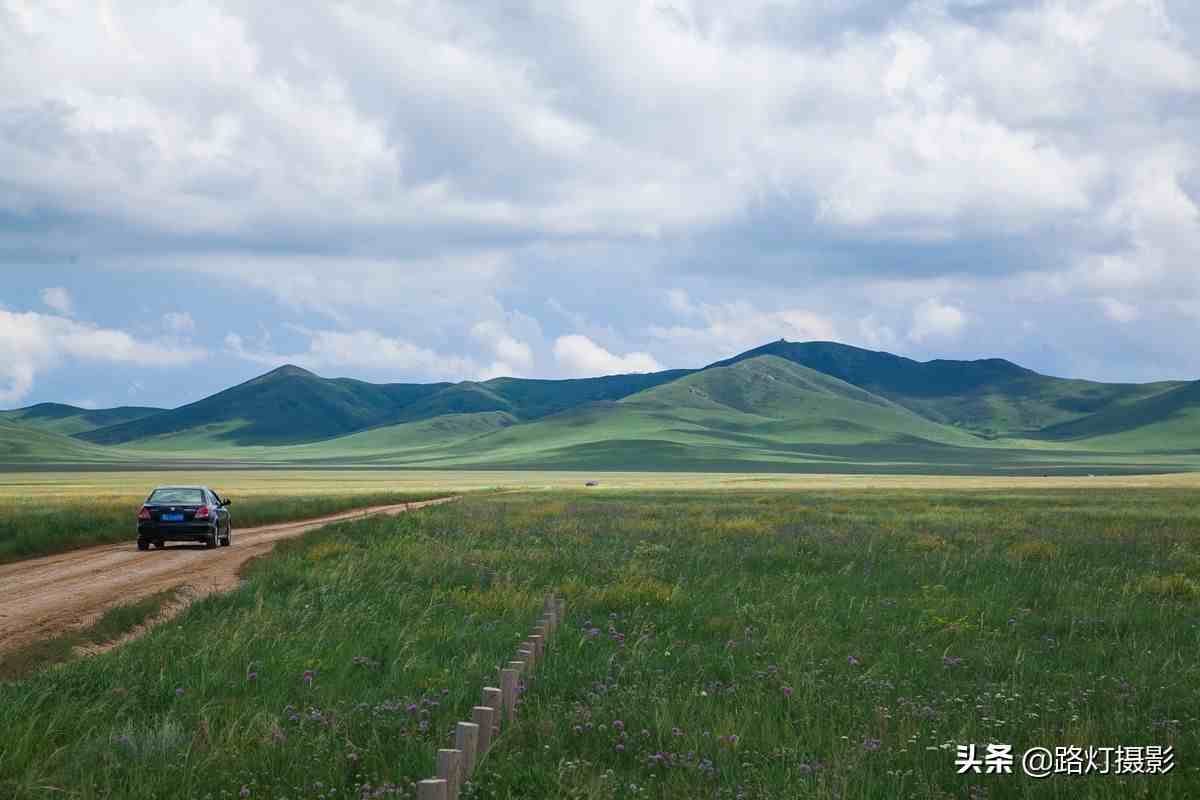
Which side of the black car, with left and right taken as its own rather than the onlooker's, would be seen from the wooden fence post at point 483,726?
back

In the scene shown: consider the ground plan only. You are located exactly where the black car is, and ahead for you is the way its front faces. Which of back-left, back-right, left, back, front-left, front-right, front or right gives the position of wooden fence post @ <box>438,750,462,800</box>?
back

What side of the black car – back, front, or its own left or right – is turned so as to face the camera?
back

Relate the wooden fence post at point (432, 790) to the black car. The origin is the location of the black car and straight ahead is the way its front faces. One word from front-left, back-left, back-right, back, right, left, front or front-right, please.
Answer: back

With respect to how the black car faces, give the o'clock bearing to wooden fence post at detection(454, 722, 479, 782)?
The wooden fence post is roughly at 6 o'clock from the black car.

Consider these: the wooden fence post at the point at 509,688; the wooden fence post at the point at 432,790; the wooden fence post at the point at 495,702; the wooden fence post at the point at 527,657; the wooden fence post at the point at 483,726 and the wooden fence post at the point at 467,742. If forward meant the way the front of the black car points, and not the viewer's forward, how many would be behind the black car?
6

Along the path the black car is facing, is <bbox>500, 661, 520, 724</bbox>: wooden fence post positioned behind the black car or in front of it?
behind

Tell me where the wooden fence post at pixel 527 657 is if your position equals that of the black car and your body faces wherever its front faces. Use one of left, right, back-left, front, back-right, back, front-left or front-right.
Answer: back

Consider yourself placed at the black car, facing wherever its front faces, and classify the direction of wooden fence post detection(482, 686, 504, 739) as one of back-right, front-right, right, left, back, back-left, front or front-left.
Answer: back
